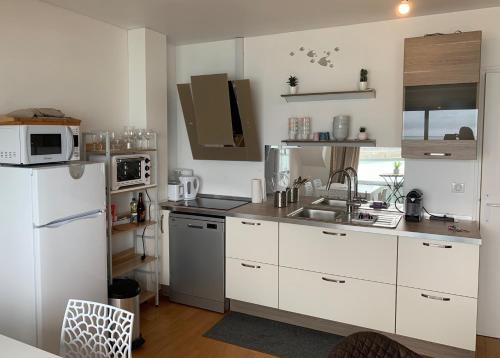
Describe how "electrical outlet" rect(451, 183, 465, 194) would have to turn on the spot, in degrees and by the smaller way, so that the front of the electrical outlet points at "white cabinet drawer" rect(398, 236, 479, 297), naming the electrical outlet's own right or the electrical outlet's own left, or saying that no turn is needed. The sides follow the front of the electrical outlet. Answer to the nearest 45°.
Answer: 0° — it already faces it

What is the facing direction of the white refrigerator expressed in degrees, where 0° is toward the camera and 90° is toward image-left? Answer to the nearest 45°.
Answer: approximately 315°

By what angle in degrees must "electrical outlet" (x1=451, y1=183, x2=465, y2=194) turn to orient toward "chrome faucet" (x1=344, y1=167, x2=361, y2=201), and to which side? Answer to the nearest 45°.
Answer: approximately 90° to its right

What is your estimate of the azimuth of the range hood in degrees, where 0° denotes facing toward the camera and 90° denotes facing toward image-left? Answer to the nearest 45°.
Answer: approximately 45°

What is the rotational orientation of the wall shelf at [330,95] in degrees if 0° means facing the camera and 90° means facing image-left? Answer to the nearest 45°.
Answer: approximately 0°
